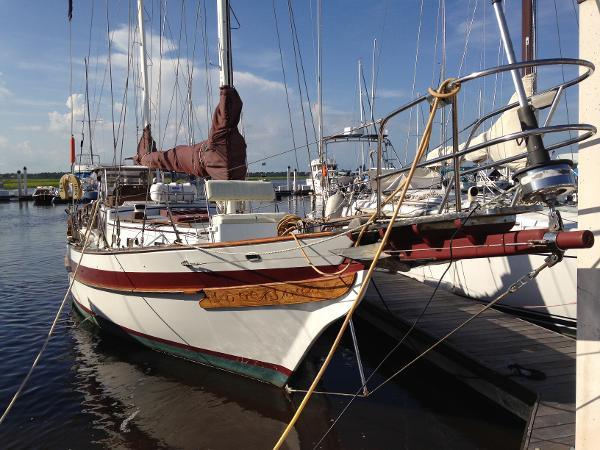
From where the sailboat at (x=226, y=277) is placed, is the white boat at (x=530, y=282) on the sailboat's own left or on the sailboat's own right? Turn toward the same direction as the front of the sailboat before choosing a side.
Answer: on the sailboat's own left

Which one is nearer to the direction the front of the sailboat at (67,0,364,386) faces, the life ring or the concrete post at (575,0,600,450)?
the concrete post

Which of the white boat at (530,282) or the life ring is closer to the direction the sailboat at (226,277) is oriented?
the white boat

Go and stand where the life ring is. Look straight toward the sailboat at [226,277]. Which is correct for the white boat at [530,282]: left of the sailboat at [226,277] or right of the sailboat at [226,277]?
left

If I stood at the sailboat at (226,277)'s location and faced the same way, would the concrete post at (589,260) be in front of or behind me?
in front

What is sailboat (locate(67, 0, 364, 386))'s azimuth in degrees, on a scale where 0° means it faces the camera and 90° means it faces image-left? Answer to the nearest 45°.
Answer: approximately 315°
